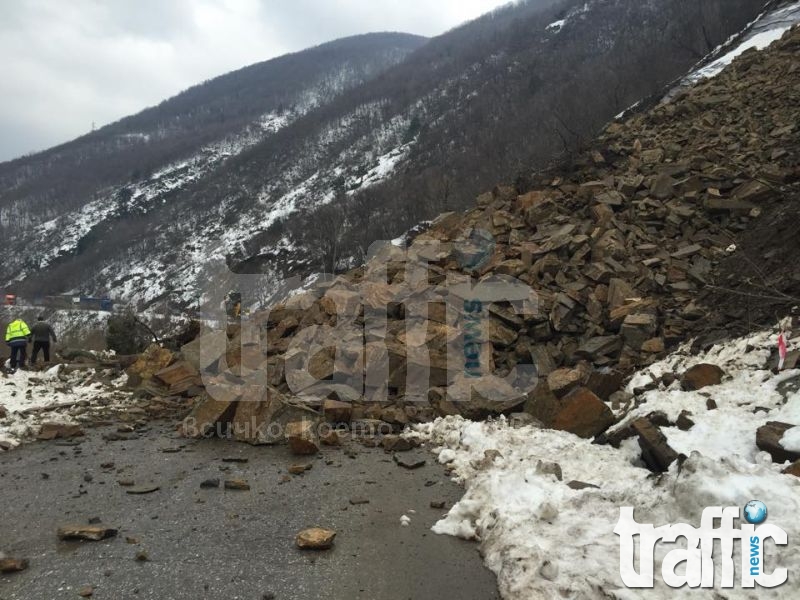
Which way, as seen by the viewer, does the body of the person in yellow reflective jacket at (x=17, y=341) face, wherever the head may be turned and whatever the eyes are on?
away from the camera

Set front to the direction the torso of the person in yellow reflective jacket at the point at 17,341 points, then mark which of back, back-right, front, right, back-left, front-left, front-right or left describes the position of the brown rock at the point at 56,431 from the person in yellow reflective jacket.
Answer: back

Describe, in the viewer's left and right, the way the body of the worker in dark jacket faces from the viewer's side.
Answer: facing away from the viewer

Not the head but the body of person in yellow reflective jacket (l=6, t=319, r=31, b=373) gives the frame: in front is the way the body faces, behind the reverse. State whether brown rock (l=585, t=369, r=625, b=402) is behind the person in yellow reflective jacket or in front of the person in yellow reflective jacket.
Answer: behind

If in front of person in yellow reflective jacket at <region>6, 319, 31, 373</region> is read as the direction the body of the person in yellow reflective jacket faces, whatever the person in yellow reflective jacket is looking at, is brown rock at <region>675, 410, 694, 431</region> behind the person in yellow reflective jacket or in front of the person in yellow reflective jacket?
behind

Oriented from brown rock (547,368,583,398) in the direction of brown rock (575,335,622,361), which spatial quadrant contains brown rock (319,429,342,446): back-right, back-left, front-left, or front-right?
back-left

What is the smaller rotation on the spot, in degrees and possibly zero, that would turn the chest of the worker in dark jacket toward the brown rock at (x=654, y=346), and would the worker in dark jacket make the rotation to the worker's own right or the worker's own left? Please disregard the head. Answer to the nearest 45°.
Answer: approximately 135° to the worker's own right

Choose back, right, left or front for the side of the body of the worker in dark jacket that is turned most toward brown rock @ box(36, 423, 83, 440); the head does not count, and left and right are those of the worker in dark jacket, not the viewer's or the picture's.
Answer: back

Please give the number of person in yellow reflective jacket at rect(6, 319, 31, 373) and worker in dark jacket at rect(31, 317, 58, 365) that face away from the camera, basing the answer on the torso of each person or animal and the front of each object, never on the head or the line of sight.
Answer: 2

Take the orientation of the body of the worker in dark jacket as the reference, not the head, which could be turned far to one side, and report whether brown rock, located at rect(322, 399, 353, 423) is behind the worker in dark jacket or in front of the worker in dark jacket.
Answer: behind
